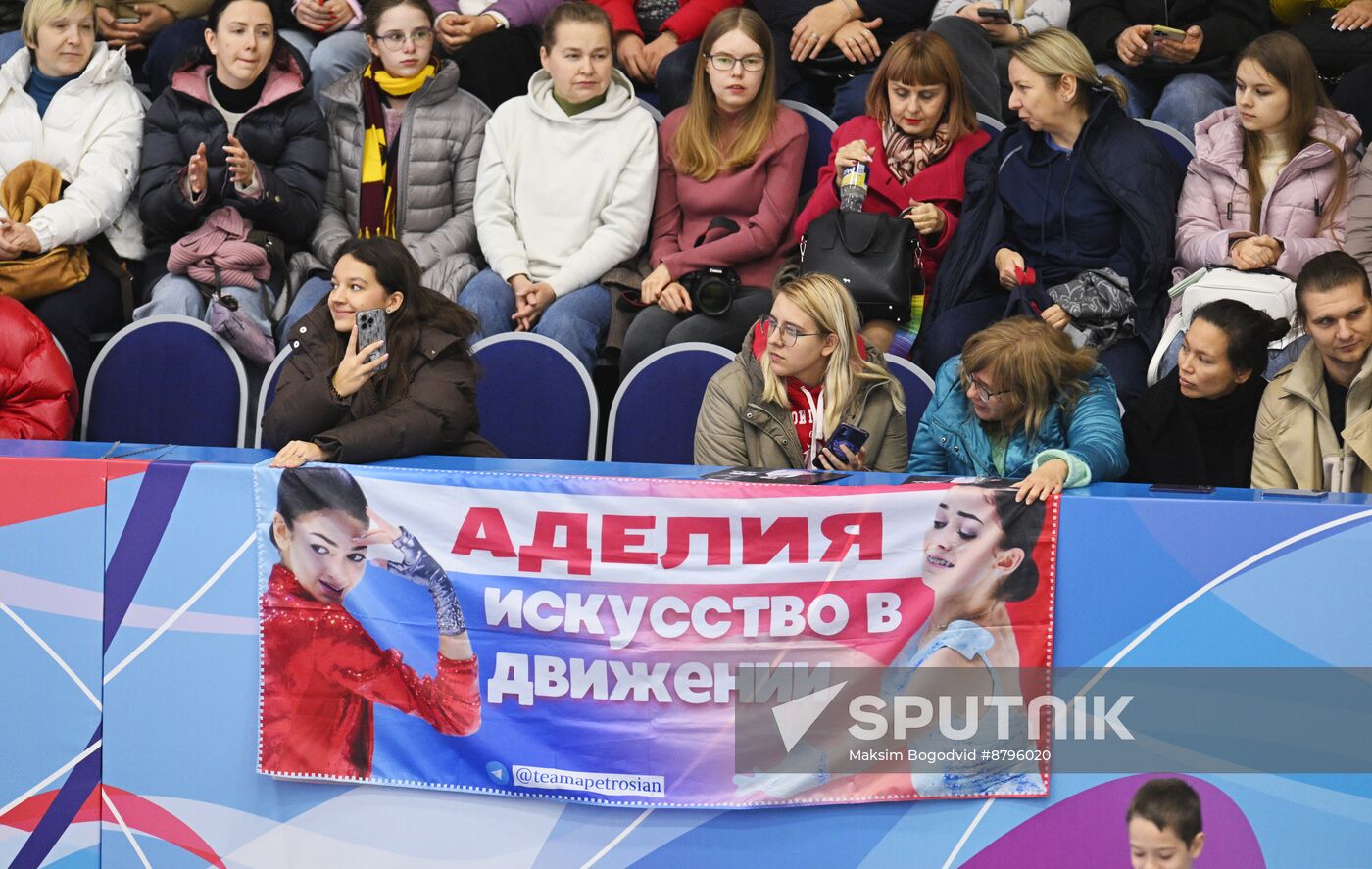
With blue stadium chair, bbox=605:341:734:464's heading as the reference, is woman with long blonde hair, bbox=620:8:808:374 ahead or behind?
behind

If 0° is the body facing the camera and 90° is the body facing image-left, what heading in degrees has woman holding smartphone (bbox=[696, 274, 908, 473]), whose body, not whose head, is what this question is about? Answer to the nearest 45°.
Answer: approximately 0°

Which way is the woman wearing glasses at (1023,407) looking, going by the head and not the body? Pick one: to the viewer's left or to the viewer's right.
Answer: to the viewer's left

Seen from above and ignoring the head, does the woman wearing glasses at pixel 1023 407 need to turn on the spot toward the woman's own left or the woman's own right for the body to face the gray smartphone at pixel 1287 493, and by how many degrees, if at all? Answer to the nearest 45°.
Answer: approximately 90° to the woman's own left

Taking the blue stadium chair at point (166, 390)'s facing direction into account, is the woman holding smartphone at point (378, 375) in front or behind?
in front

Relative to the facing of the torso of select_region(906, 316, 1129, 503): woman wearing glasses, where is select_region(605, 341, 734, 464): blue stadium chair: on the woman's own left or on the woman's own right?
on the woman's own right

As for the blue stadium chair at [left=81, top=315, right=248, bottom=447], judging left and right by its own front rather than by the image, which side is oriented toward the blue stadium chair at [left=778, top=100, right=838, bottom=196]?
left

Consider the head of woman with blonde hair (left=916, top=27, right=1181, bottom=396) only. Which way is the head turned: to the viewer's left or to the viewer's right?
to the viewer's left
